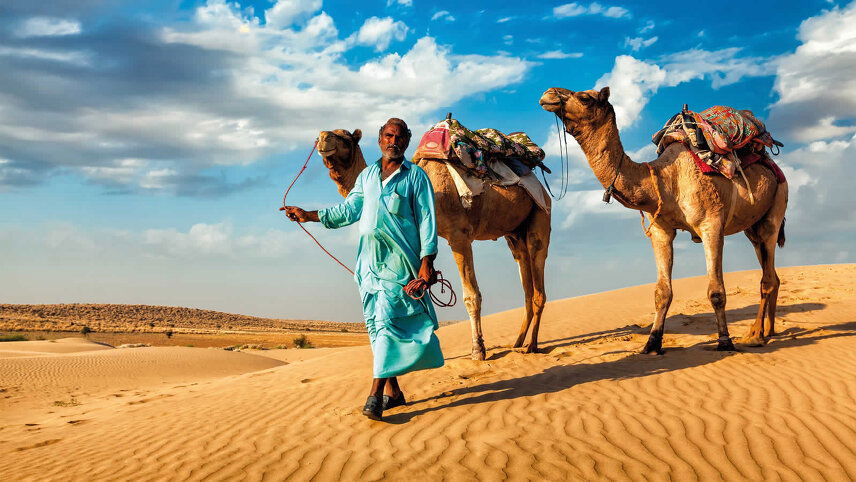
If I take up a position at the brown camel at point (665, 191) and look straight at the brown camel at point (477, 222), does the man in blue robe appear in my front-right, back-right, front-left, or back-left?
front-left

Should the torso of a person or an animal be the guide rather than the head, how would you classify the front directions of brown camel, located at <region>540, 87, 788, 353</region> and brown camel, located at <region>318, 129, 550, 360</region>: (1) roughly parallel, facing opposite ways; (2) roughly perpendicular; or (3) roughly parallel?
roughly parallel

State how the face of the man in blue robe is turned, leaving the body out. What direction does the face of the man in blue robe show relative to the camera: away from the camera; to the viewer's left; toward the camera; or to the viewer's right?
toward the camera

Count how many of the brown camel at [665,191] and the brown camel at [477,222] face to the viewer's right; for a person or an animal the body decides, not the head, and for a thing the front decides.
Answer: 0

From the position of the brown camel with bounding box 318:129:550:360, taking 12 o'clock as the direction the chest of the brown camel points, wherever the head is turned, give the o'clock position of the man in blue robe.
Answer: The man in blue robe is roughly at 11 o'clock from the brown camel.

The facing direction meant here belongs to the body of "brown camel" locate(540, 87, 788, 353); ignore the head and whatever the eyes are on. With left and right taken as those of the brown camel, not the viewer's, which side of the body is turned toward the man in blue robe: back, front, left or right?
front

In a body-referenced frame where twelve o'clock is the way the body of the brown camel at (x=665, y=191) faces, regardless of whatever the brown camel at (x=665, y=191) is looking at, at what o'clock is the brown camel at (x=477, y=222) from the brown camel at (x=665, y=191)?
the brown camel at (x=477, y=222) is roughly at 1 o'clock from the brown camel at (x=665, y=191).

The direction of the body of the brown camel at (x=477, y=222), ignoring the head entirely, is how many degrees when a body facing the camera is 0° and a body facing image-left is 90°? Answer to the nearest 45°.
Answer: approximately 45°

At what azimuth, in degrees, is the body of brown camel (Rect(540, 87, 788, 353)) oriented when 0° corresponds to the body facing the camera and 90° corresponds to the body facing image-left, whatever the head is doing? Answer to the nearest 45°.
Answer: approximately 45°
